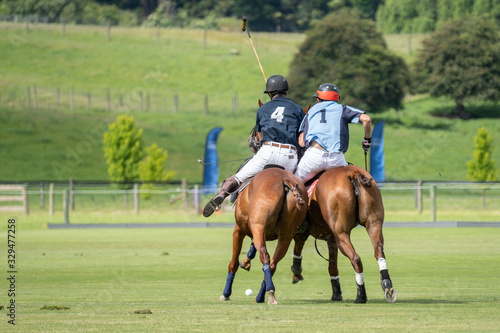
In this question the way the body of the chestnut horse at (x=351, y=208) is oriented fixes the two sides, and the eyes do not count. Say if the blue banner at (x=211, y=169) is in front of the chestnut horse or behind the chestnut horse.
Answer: in front

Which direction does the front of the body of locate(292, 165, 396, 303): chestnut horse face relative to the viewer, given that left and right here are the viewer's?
facing away from the viewer and to the left of the viewer

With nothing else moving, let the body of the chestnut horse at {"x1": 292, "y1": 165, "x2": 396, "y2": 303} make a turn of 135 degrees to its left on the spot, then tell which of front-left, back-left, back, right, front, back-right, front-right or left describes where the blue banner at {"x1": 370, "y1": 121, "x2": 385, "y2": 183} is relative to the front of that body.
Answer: back

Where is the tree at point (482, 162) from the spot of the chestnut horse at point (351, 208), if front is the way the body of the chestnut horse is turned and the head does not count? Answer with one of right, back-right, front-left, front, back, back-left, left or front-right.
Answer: front-right

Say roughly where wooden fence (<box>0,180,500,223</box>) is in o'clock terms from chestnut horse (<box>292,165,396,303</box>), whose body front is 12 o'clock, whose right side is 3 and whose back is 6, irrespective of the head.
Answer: The wooden fence is roughly at 1 o'clock from the chestnut horse.

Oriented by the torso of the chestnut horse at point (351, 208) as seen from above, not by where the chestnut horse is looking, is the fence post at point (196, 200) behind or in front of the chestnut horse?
in front

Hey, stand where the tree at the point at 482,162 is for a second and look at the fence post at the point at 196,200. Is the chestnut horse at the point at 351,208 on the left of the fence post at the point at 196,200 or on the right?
left
